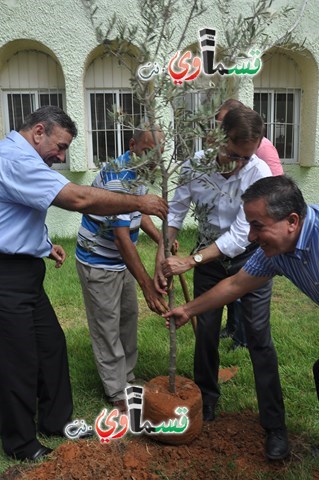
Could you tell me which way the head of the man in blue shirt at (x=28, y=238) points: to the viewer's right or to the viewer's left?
to the viewer's right

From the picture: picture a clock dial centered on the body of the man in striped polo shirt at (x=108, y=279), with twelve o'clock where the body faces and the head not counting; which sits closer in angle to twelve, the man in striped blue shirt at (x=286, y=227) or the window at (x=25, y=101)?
the man in striped blue shirt

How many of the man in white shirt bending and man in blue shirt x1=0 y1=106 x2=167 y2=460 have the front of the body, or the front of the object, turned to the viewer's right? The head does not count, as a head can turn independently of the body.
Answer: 1

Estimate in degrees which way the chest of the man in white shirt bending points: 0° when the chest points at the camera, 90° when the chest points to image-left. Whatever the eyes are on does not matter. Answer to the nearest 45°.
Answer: approximately 45°

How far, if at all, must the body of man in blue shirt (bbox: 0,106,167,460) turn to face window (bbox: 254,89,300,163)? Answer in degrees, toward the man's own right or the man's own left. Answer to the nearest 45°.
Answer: approximately 45° to the man's own left

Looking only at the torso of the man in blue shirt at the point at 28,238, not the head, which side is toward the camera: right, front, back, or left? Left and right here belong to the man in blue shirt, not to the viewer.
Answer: right

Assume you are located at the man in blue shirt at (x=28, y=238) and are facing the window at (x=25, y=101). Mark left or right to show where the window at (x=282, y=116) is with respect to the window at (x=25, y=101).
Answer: right
